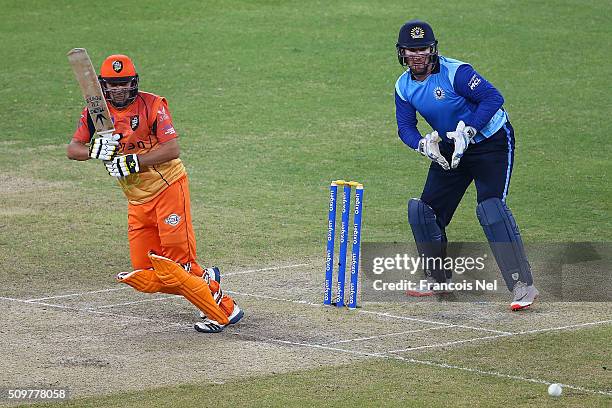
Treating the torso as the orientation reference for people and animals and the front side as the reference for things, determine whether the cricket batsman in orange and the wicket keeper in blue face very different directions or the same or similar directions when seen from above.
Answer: same or similar directions

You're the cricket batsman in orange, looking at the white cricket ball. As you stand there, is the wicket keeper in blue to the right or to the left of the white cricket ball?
left

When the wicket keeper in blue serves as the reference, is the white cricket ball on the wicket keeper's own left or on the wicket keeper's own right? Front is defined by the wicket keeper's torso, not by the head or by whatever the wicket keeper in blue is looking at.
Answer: on the wicket keeper's own left

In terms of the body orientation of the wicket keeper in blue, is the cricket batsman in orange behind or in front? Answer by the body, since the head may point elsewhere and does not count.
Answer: in front

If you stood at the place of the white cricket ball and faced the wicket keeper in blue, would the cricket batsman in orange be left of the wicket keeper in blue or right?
left

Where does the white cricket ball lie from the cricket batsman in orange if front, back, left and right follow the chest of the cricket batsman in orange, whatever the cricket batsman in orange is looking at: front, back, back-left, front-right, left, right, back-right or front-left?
left

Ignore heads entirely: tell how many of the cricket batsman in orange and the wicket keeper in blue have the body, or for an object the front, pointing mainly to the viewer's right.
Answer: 0

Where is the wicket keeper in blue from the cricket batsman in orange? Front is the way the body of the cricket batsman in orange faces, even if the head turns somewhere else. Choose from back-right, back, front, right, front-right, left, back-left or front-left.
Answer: back-left

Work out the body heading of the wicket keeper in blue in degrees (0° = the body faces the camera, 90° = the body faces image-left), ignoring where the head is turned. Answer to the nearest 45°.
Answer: approximately 45°

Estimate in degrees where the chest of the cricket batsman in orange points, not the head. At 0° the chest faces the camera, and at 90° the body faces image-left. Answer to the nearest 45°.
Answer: approximately 45°

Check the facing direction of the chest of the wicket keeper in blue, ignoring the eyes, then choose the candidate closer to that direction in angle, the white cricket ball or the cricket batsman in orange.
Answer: the cricket batsman in orange
